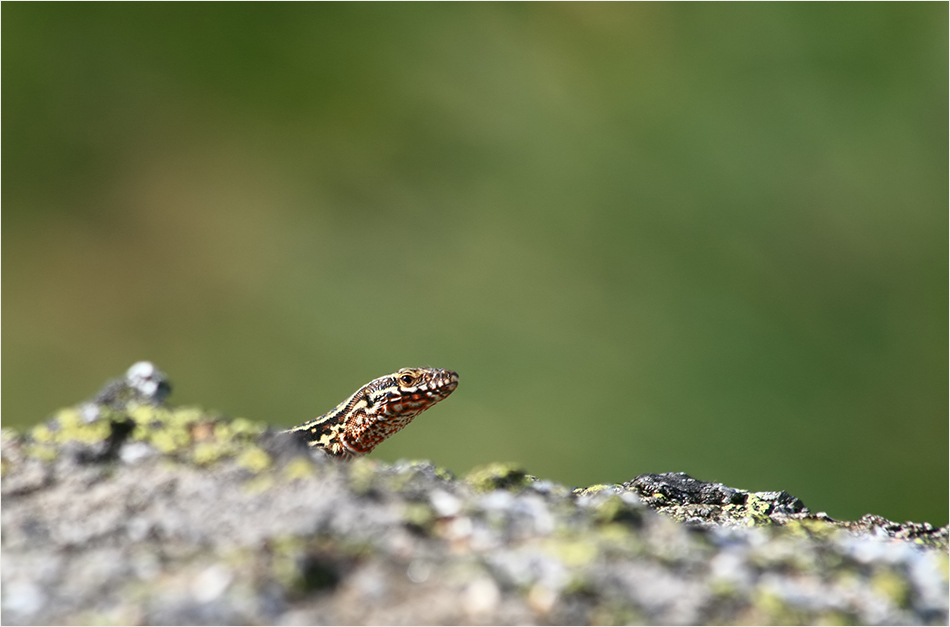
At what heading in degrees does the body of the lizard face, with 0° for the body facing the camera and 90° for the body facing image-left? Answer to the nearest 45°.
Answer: approximately 270°
